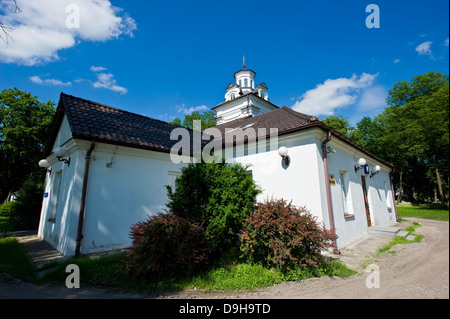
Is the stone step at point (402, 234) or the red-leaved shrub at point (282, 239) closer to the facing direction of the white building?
the red-leaved shrub

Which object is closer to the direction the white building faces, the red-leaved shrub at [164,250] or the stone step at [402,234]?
the red-leaved shrub

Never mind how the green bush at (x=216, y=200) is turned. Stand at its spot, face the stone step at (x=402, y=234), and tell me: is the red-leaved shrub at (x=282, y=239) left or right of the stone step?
right

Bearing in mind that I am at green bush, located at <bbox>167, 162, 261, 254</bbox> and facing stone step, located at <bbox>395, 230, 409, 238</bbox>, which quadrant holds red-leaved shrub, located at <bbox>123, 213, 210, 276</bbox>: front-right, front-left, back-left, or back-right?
back-right

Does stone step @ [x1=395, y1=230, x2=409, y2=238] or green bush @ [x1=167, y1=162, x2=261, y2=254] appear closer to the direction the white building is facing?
the stone step

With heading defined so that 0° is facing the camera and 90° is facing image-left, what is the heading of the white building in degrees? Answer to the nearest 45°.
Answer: approximately 315°

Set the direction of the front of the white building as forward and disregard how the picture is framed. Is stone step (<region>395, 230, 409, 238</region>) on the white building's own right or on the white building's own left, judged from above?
on the white building's own left

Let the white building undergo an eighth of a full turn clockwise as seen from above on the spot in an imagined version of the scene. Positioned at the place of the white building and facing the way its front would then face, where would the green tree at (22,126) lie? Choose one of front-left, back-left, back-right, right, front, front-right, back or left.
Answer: back-right
